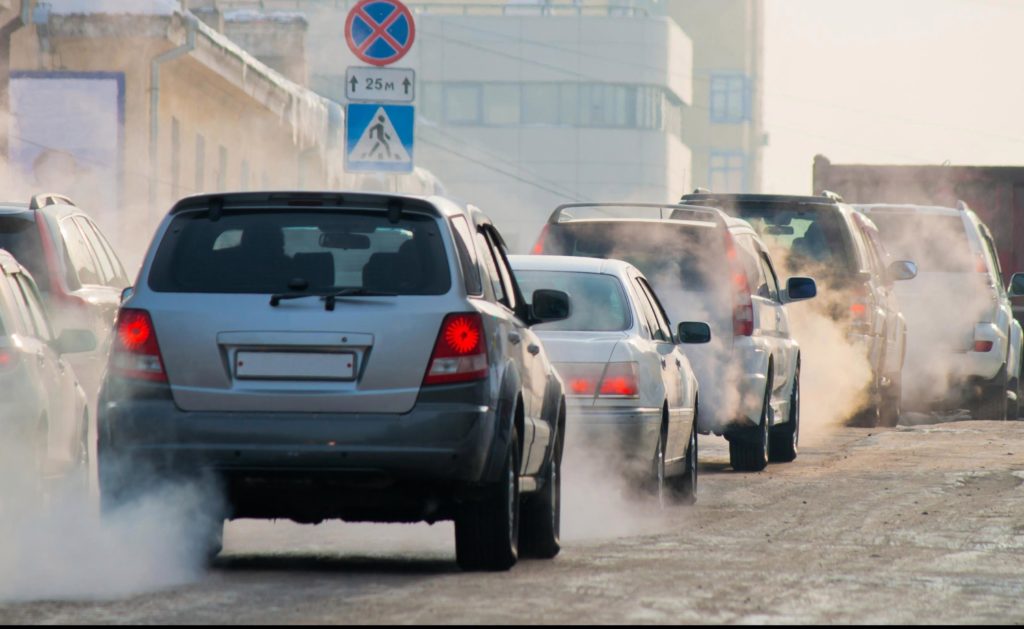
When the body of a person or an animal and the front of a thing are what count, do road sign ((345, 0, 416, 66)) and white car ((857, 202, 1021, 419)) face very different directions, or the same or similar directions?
very different directions

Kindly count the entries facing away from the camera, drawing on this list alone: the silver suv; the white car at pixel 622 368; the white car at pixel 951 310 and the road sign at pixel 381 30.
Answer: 3

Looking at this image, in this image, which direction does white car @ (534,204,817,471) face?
away from the camera

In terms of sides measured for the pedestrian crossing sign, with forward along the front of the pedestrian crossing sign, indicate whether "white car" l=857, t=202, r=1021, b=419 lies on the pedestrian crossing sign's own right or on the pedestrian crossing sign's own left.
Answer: on the pedestrian crossing sign's own left

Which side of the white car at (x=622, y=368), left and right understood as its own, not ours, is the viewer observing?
back

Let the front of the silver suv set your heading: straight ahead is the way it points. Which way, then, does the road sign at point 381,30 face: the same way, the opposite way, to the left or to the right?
the opposite way

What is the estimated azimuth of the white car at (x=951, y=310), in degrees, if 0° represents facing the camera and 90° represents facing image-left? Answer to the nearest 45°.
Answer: approximately 180°
